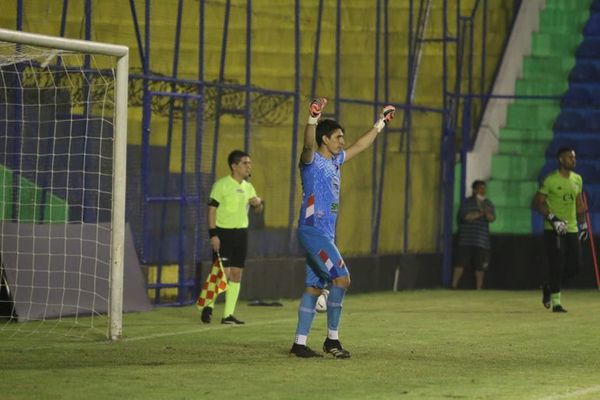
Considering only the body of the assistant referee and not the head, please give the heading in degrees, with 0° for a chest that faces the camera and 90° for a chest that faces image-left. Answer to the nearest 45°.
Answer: approximately 315°

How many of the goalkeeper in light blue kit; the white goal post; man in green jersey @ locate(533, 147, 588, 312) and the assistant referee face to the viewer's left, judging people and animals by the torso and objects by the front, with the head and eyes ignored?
0

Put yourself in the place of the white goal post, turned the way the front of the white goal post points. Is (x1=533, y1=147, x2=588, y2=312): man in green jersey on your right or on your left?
on your left

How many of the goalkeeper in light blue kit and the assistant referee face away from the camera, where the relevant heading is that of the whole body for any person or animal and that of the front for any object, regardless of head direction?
0

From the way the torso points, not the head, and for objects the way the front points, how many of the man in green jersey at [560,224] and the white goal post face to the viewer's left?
0

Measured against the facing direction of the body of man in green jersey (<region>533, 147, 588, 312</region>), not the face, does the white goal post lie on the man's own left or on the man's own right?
on the man's own right

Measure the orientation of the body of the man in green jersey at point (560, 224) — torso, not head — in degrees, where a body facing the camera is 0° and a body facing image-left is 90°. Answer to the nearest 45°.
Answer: approximately 315°

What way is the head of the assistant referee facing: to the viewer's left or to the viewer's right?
to the viewer's right

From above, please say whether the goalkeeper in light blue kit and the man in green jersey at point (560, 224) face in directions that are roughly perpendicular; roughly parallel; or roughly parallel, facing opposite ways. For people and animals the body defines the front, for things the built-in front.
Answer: roughly parallel

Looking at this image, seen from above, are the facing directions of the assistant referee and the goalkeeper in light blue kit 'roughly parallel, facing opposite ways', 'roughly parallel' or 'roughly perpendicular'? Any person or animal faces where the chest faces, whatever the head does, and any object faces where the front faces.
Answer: roughly parallel

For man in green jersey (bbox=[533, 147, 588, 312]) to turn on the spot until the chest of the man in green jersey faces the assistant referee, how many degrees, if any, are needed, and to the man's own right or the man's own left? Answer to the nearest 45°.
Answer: approximately 90° to the man's own right

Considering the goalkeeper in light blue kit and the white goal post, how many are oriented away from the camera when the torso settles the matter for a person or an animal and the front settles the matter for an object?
0

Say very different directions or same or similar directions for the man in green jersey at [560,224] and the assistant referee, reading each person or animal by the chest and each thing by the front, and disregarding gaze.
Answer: same or similar directions
